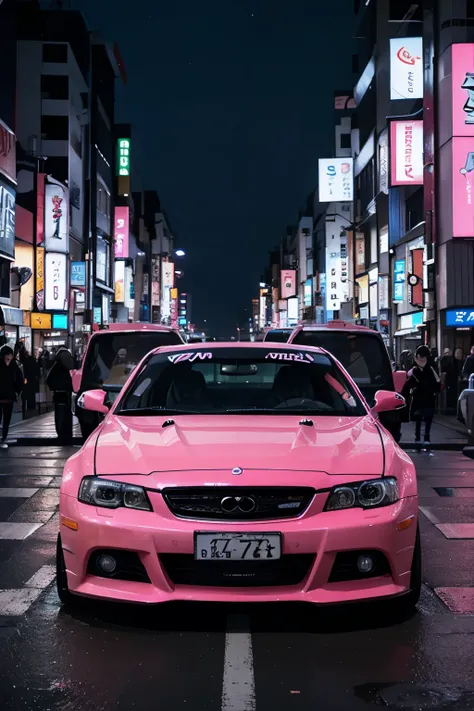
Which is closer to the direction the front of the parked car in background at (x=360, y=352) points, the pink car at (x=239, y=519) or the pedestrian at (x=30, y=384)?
the pink car

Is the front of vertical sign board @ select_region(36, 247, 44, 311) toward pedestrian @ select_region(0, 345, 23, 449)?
yes

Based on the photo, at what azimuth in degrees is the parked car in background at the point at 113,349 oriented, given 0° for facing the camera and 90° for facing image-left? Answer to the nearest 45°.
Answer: approximately 0°

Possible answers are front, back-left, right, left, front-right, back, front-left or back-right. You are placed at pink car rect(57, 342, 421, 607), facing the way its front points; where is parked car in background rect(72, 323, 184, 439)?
back
